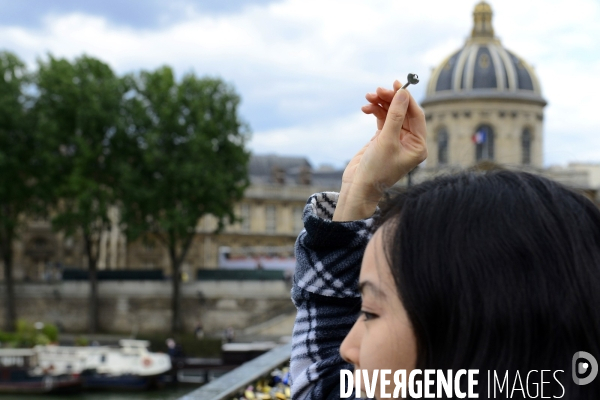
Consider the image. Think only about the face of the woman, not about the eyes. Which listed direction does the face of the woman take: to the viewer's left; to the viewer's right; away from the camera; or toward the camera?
to the viewer's left

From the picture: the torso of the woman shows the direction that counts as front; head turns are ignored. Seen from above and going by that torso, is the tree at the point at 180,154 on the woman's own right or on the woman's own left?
on the woman's own right

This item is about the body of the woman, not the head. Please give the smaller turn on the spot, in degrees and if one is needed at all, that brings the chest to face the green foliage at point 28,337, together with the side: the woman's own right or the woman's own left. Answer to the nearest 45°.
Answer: approximately 45° to the woman's own right

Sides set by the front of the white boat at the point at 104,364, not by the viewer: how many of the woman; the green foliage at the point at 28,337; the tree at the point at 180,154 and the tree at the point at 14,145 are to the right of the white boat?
1

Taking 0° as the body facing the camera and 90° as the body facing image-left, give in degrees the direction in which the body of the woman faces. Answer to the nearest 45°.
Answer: approximately 90°
